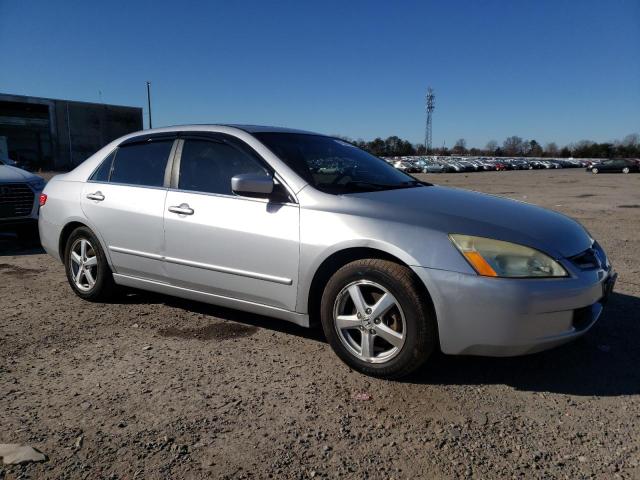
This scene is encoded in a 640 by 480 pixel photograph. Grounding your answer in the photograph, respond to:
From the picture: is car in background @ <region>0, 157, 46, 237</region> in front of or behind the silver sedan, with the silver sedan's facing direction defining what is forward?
behind

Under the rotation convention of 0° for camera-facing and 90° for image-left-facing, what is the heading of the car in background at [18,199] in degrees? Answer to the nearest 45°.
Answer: approximately 315°

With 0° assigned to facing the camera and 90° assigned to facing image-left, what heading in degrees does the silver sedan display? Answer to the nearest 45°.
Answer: approximately 315°
